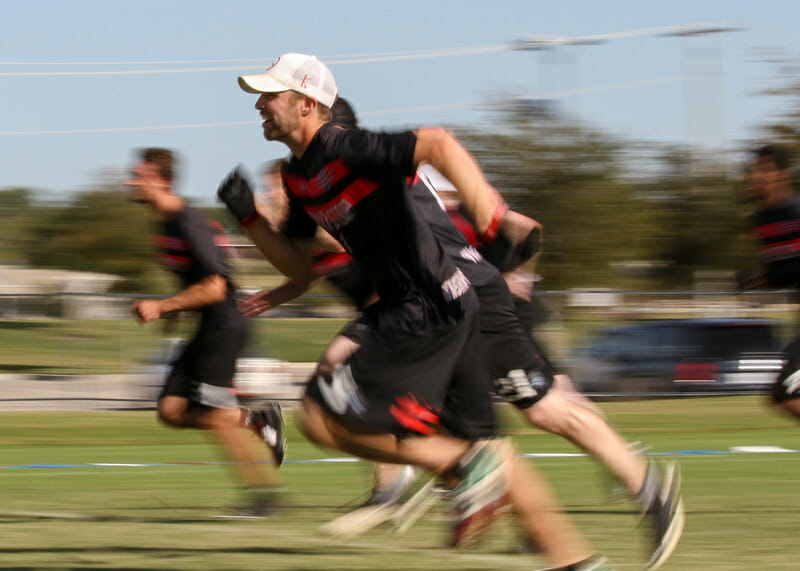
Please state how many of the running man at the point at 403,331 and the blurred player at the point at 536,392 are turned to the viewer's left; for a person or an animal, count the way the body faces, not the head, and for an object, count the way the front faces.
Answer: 2

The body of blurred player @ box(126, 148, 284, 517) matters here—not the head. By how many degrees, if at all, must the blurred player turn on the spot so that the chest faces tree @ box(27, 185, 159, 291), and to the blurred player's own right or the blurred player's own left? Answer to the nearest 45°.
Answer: approximately 90° to the blurred player's own right

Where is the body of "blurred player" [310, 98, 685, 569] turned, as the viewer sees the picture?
to the viewer's left

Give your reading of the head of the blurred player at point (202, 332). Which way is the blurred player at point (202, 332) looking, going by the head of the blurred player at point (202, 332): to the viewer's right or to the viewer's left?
to the viewer's left

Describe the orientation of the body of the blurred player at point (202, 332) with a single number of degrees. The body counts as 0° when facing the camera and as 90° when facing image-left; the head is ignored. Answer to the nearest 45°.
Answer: approximately 90°

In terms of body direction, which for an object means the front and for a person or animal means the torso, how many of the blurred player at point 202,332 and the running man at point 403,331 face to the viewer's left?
2

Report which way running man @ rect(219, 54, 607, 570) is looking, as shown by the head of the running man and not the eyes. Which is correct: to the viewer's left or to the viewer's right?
to the viewer's left

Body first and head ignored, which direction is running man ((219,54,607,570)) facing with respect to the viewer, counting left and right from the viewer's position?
facing to the left of the viewer

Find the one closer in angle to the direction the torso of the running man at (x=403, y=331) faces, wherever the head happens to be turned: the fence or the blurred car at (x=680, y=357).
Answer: the fence

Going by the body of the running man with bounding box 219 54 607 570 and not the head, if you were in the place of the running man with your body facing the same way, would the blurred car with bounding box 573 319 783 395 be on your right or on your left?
on your right

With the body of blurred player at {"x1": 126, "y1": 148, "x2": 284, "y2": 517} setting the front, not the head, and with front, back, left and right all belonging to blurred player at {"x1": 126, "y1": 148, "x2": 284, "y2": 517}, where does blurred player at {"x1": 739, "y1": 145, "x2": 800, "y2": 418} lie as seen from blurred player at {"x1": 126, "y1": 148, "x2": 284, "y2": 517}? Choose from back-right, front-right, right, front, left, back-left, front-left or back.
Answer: back

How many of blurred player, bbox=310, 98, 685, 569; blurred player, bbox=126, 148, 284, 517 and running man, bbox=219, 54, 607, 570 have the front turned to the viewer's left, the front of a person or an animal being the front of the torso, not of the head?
3

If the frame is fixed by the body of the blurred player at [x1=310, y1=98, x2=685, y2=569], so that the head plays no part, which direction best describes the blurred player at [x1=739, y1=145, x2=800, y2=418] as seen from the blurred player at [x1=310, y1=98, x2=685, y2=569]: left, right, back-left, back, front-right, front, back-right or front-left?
back-right
